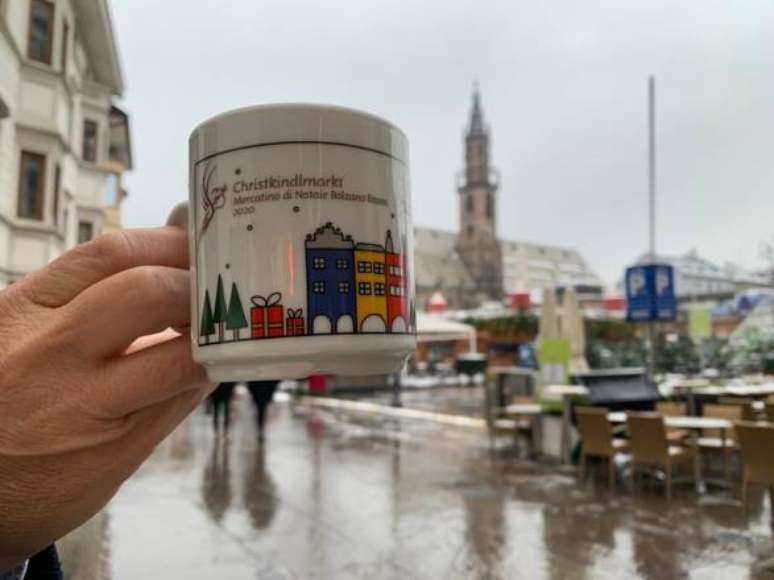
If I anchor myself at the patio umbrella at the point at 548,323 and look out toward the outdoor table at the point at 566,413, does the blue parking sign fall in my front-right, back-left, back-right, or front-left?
back-left

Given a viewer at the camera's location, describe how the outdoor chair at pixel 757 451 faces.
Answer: facing away from the viewer and to the right of the viewer

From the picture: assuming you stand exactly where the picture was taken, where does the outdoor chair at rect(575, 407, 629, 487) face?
facing away from the viewer and to the right of the viewer

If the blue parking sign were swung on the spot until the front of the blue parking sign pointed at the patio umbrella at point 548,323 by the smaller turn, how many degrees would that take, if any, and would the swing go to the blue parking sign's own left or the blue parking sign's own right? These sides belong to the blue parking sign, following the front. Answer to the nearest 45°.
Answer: approximately 45° to the blue parking sign's own right

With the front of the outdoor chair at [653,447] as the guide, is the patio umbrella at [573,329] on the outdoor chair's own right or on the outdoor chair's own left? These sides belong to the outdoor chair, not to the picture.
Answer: on the outdoor chair's own left

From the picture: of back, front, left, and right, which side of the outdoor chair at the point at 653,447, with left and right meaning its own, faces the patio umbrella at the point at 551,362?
left
